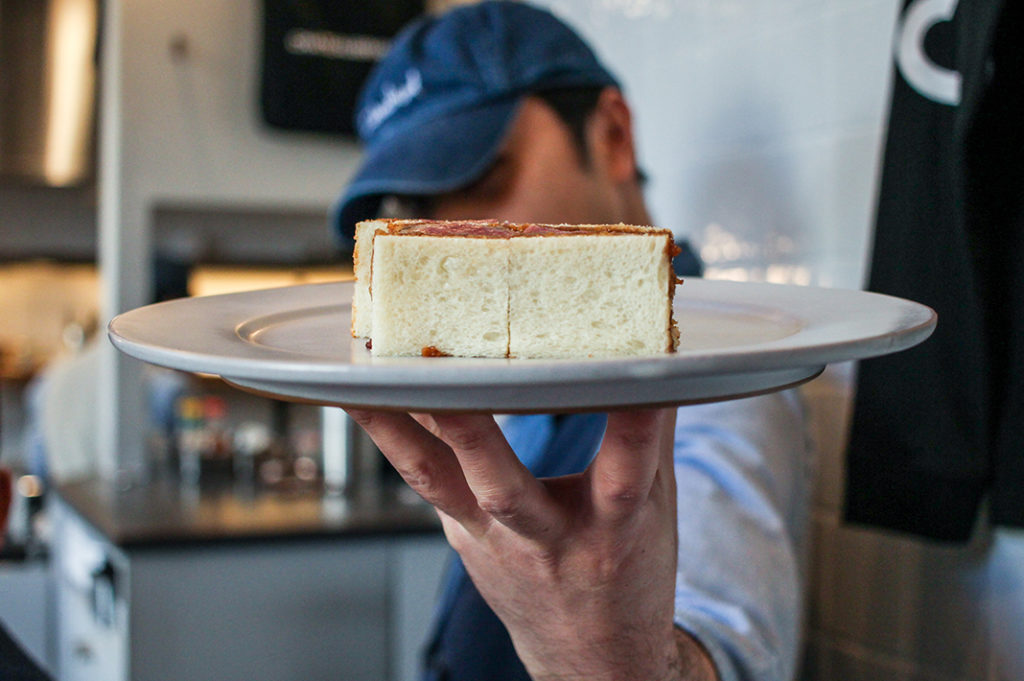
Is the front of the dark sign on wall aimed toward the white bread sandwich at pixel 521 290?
yes

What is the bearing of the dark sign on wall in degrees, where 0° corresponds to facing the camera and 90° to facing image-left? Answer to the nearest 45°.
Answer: approximately 0°

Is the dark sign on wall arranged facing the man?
yes

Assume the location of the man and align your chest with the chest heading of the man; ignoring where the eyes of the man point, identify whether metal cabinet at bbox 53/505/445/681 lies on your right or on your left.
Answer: on your right
